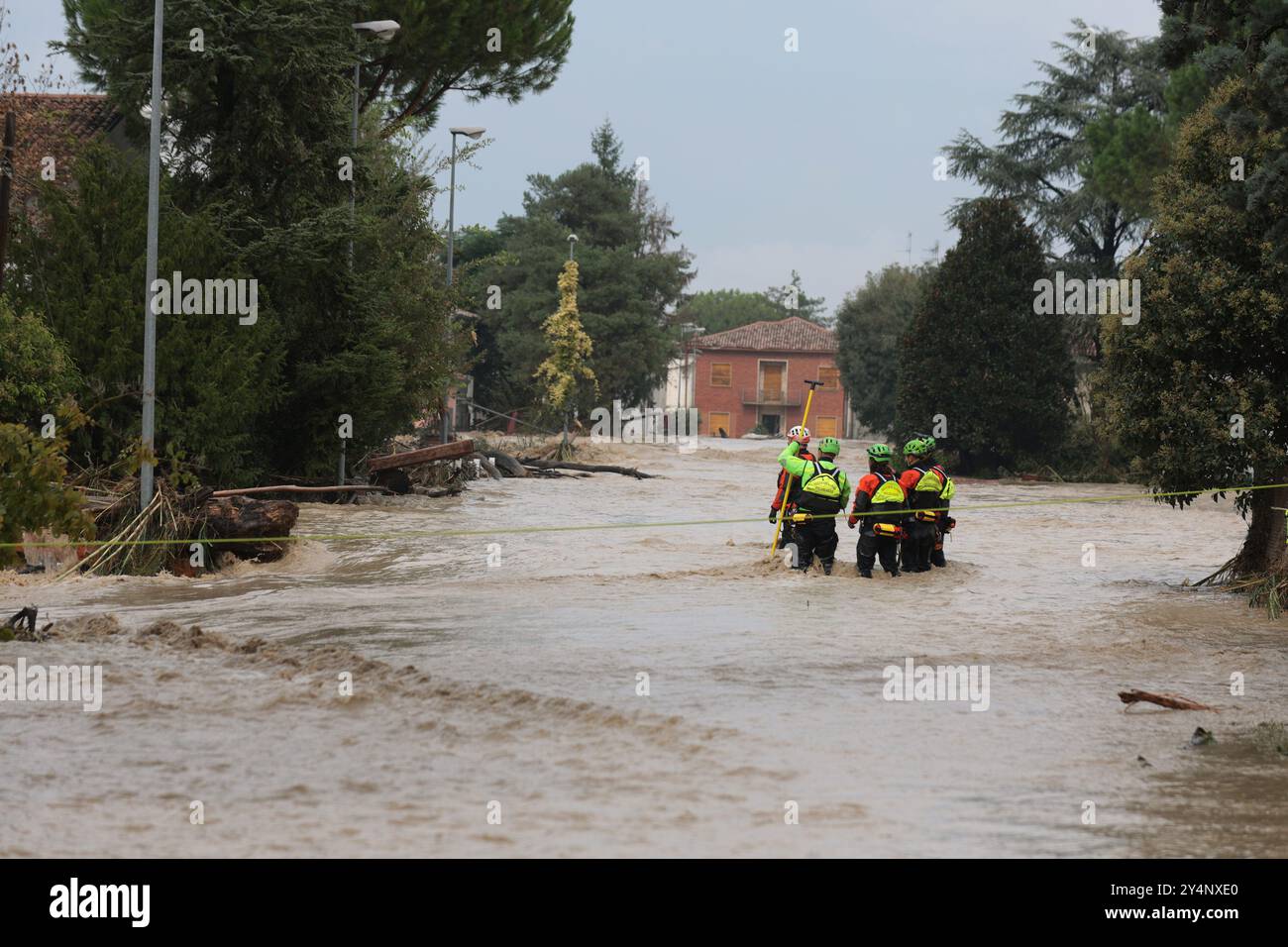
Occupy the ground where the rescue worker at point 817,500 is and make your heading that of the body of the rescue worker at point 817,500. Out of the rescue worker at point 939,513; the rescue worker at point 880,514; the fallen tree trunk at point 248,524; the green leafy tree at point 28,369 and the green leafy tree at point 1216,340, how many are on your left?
2

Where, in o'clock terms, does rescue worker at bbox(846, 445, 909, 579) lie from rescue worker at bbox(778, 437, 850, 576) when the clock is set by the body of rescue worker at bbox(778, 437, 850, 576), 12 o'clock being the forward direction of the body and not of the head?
rescue worker at bbox(846, 445, 909, 579) is roughly at 3 o'clock from rescue worker at bbox(778, 437, 850, 576).

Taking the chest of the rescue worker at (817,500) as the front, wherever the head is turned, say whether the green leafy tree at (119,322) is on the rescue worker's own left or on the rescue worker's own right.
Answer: on the rescue worker's own left

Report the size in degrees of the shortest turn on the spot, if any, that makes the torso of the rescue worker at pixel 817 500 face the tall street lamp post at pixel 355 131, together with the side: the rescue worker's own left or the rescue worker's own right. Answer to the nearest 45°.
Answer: approximately 45° to the rescue worker's own left

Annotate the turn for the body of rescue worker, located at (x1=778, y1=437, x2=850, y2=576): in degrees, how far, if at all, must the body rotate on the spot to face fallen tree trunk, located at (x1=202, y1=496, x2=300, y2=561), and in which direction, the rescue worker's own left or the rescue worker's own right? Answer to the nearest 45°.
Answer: approximately 90° to the rescue worker's own left

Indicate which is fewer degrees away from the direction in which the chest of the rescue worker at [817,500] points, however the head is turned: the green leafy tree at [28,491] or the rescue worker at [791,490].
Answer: the rescue worker

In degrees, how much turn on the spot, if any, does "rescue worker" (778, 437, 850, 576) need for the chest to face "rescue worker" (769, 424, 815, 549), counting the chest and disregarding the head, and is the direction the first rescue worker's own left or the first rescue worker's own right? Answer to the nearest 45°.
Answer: approximately 45° to the first rescue worker's own left

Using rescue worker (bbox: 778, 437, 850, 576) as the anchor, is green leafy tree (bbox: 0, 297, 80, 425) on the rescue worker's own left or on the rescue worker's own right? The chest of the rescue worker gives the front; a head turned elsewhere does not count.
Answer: on the rescue worker's own left

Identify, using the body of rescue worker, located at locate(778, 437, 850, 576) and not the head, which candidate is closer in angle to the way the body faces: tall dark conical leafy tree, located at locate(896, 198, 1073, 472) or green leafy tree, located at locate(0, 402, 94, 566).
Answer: the tall dark conical leafy tree

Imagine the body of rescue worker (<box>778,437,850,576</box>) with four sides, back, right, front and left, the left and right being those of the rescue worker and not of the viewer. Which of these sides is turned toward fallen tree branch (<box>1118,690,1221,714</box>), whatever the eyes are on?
back

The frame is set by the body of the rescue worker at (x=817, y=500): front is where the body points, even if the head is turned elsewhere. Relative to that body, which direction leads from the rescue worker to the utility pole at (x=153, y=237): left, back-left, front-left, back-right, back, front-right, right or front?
left

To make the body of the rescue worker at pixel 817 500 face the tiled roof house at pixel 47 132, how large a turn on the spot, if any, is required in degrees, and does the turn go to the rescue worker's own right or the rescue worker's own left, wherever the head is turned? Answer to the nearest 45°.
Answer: approximately 45° to the rescue worker's own left

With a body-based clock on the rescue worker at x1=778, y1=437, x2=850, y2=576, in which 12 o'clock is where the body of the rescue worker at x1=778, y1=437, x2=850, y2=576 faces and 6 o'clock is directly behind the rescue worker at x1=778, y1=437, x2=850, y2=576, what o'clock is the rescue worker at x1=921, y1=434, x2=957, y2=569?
the rescue worker at x1=921, y1=434, x2=957, y2=569 is roughly at 2 o'clock from the rescue worker at x1=778, y1=437, x2=850, y2=576.

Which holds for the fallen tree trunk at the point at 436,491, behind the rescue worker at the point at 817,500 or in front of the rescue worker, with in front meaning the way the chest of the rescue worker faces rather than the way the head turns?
in front

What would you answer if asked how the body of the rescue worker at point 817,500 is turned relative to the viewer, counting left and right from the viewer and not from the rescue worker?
facing away from the viewer
